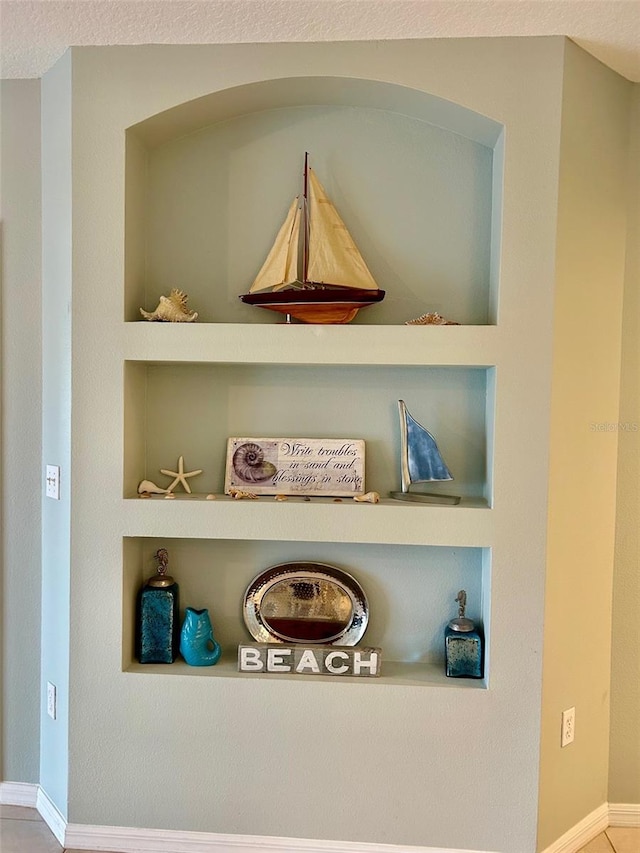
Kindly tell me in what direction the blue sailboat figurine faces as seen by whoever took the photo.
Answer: facing to the left of the viewer

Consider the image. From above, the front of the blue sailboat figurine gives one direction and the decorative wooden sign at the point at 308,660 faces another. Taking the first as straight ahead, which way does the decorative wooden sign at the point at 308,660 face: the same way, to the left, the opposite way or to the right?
to the left

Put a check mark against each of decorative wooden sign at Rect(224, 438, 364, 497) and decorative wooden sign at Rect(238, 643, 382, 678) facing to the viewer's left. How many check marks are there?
0

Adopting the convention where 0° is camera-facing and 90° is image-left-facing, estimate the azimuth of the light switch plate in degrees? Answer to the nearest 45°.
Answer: approximately 45°

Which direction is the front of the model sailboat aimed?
to the viewer's left
